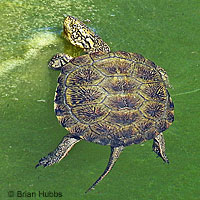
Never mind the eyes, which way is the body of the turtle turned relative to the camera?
away from the camera
